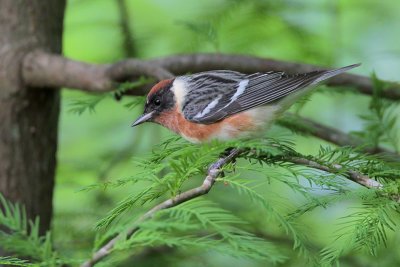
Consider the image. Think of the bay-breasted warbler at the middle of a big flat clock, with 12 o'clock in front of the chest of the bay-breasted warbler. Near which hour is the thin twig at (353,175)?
The thin twig is roughly at 6 o'clock from the bay-breasted warbler.

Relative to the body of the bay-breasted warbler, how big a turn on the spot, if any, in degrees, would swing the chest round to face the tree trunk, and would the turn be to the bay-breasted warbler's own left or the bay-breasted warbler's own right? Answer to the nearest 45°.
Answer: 0° — it already faces it

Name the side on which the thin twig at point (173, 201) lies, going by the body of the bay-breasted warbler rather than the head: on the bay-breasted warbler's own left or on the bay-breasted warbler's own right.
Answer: on the bay-breasted warbler's own left

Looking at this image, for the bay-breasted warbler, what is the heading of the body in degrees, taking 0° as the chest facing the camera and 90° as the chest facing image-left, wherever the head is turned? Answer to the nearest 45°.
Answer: approximately 90°

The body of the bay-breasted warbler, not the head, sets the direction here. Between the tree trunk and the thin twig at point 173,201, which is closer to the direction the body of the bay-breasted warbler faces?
the tree trunk

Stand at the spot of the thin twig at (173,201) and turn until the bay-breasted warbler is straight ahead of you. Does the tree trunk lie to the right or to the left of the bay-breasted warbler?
left
